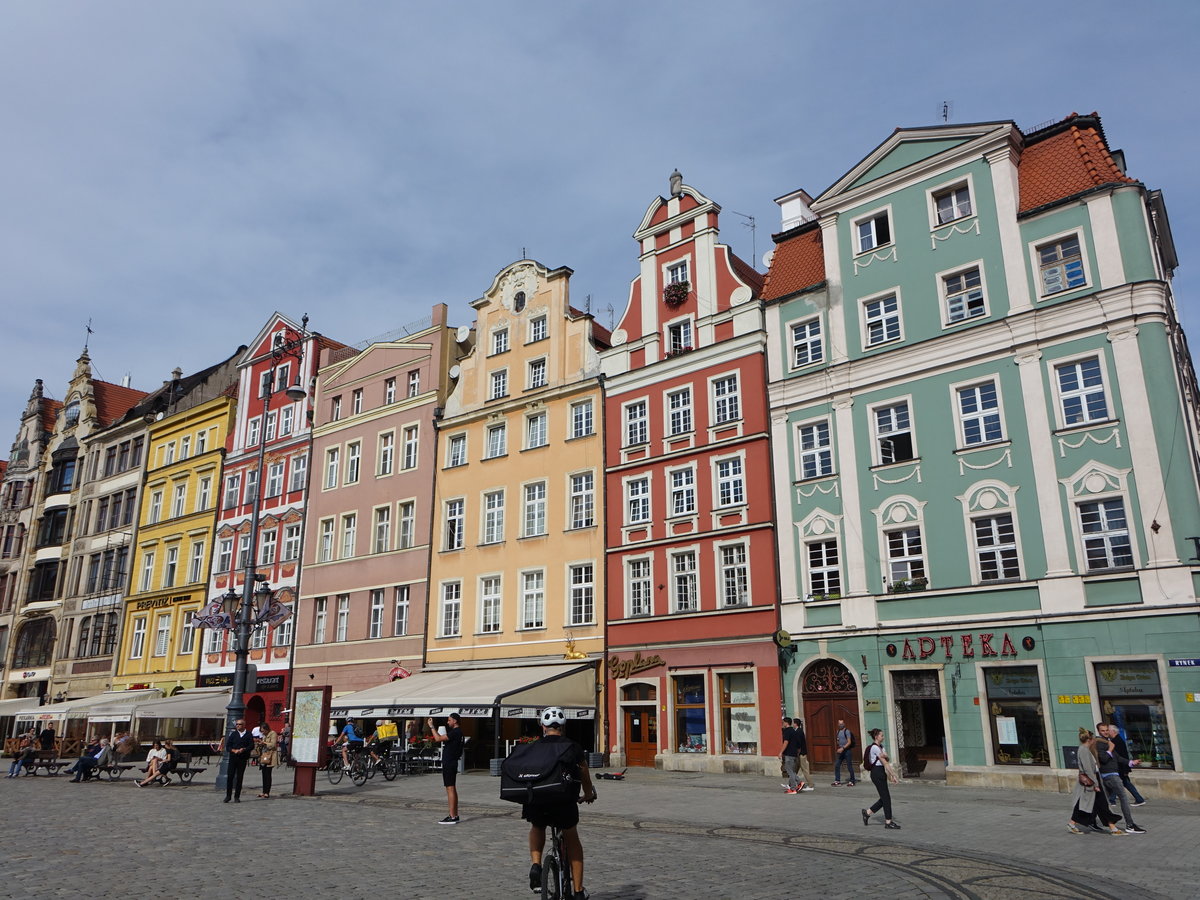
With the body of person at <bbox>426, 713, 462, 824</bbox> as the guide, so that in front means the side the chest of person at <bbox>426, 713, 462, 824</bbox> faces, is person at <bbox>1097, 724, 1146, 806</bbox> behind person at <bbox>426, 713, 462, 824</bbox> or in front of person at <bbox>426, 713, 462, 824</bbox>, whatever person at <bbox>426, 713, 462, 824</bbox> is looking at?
behind

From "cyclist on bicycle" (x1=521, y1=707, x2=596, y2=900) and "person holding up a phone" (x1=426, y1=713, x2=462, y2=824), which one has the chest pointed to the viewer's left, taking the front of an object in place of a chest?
the person holding up a phone

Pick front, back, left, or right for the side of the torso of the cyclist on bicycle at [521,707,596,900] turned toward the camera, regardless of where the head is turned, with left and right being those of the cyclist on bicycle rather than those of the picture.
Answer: back

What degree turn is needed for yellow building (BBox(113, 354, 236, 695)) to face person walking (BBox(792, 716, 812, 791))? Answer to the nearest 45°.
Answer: approximately 90° to its left

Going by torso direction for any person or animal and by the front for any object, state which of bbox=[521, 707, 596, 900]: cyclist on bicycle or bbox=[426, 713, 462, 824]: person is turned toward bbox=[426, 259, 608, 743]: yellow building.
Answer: the cyclist on bicycle

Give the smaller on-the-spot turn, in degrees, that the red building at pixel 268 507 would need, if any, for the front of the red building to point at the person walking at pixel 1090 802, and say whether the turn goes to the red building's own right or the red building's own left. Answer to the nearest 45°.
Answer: approximately 45° to the red building's own left

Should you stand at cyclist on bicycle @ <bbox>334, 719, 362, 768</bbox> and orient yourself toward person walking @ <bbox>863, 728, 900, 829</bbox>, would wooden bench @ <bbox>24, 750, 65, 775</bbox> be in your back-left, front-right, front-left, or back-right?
back-right

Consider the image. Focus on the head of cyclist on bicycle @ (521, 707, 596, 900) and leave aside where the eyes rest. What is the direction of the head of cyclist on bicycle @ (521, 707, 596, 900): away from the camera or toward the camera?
away from the camera

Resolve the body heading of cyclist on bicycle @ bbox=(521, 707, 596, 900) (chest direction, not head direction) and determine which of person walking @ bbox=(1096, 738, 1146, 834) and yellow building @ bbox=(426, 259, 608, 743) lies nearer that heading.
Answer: the yellow building

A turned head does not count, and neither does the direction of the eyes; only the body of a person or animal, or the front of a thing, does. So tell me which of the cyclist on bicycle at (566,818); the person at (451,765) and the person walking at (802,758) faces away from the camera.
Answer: the cyclist on bicycle
